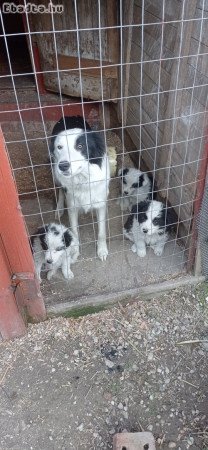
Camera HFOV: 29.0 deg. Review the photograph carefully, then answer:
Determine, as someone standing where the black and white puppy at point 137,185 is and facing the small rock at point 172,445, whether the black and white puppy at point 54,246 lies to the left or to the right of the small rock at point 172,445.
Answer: right

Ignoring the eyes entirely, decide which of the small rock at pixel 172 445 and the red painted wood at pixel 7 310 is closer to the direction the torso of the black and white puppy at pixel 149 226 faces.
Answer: the small rock

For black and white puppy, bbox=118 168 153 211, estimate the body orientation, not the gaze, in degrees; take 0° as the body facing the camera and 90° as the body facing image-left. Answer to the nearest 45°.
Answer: approximately 45°

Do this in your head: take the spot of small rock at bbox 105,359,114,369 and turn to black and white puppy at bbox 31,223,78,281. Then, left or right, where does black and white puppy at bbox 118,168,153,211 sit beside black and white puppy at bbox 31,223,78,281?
right

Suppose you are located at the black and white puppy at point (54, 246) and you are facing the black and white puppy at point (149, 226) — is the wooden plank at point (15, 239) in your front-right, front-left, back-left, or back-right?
back-right

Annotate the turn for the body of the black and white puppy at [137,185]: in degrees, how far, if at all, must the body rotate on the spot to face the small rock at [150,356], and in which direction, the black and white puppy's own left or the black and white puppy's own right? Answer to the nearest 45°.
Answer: approximately 45° to the black and white puppy's own left

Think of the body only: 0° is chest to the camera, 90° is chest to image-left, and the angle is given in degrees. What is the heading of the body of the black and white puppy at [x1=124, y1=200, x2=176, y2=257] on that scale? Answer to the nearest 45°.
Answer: approximately 0°

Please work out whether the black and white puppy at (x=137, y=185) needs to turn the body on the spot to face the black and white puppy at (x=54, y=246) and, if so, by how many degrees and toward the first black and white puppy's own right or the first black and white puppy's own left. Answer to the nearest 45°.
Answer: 0° — it already faces it
